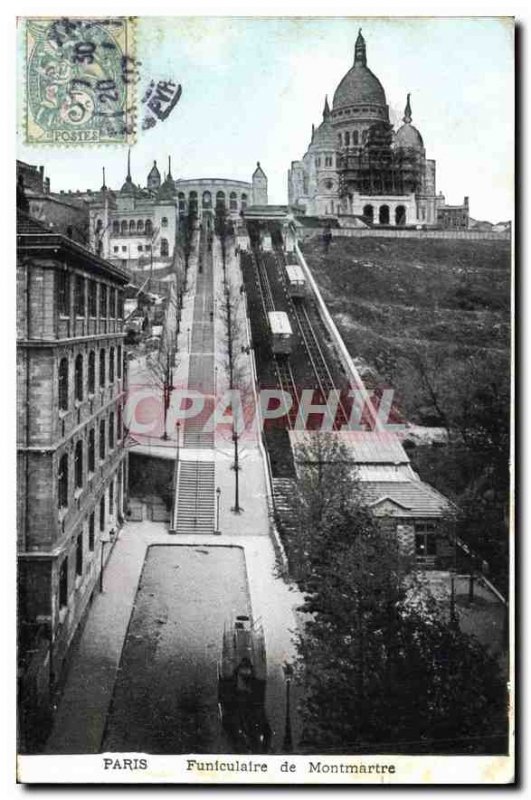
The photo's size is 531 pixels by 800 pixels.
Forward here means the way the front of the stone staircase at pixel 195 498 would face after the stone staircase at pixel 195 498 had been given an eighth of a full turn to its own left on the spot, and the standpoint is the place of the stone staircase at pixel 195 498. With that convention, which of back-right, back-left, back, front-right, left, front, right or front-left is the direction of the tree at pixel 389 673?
front

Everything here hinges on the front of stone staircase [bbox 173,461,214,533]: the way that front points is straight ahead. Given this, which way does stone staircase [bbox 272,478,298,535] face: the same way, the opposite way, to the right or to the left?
the same way

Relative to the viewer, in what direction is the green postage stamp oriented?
toward the camera

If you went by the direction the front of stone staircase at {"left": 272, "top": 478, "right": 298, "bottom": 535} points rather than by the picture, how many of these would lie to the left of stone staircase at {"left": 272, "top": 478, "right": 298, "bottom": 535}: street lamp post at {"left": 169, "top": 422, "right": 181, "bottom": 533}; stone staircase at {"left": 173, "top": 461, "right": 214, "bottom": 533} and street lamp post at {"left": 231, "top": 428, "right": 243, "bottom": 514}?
0

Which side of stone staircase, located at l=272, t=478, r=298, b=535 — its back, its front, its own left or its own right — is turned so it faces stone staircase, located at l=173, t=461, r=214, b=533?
right

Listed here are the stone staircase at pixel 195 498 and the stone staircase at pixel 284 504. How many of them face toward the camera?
2

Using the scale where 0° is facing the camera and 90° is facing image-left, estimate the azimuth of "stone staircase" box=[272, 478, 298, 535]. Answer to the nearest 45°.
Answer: approximately 0°
